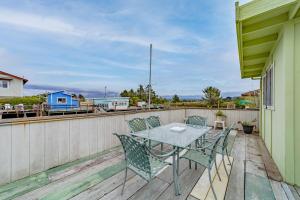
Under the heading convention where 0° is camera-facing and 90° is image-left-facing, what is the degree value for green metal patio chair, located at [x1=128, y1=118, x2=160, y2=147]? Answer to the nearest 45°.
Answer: approximately 315°

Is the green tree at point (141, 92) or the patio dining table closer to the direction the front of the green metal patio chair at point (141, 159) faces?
the patio dining table

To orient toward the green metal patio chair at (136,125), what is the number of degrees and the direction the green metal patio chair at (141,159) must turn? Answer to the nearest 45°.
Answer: approximately 45° to its left

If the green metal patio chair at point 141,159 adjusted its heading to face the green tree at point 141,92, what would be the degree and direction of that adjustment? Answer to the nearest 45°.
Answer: approximately 45° to its left

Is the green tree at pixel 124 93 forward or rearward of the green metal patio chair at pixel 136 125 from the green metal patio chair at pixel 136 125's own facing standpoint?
rearward

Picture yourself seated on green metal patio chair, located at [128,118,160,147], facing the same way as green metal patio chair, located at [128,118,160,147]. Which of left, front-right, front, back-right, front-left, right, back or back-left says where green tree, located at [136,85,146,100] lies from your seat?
back-left

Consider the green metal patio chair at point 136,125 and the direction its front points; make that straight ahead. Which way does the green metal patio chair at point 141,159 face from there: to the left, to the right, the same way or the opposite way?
to the left

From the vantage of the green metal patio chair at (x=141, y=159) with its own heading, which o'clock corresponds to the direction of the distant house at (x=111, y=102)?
The distant house is roughly at 10 o'clock from the green metal patio chair.

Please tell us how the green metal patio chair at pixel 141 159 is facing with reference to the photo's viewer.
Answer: facing away from the viewer and to the right of the viewer
